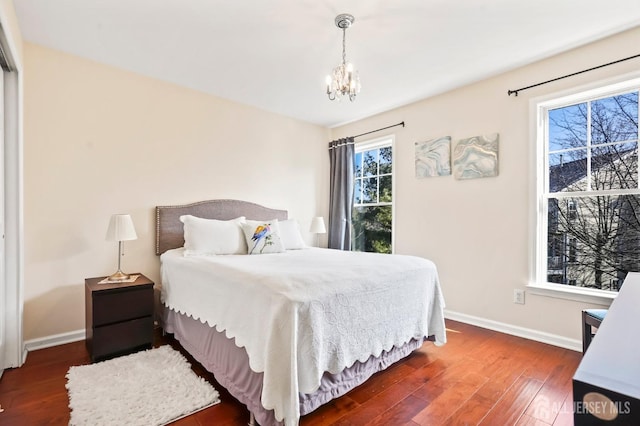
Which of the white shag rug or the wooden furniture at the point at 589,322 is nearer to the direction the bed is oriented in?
the wooden furniture

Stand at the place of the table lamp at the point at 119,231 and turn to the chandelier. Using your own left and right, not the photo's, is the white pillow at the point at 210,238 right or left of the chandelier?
left

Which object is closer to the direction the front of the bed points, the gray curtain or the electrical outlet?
the electrical outlet

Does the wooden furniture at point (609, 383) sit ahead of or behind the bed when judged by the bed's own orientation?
ahead

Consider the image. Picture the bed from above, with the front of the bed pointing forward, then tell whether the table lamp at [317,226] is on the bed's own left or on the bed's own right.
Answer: on the bed's own left

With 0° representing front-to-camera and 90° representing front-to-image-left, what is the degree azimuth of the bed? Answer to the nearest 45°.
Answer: approximately 315°

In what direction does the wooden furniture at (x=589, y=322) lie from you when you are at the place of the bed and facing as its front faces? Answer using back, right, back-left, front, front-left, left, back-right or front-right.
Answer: front-left

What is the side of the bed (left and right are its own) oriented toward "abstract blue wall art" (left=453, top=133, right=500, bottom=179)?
left

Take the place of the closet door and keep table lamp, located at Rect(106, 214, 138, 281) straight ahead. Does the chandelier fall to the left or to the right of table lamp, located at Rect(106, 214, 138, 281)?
right

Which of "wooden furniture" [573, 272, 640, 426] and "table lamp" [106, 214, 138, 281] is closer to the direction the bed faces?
the wooden furniture

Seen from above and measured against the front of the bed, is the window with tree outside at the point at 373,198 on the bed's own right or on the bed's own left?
on the bed's own left
